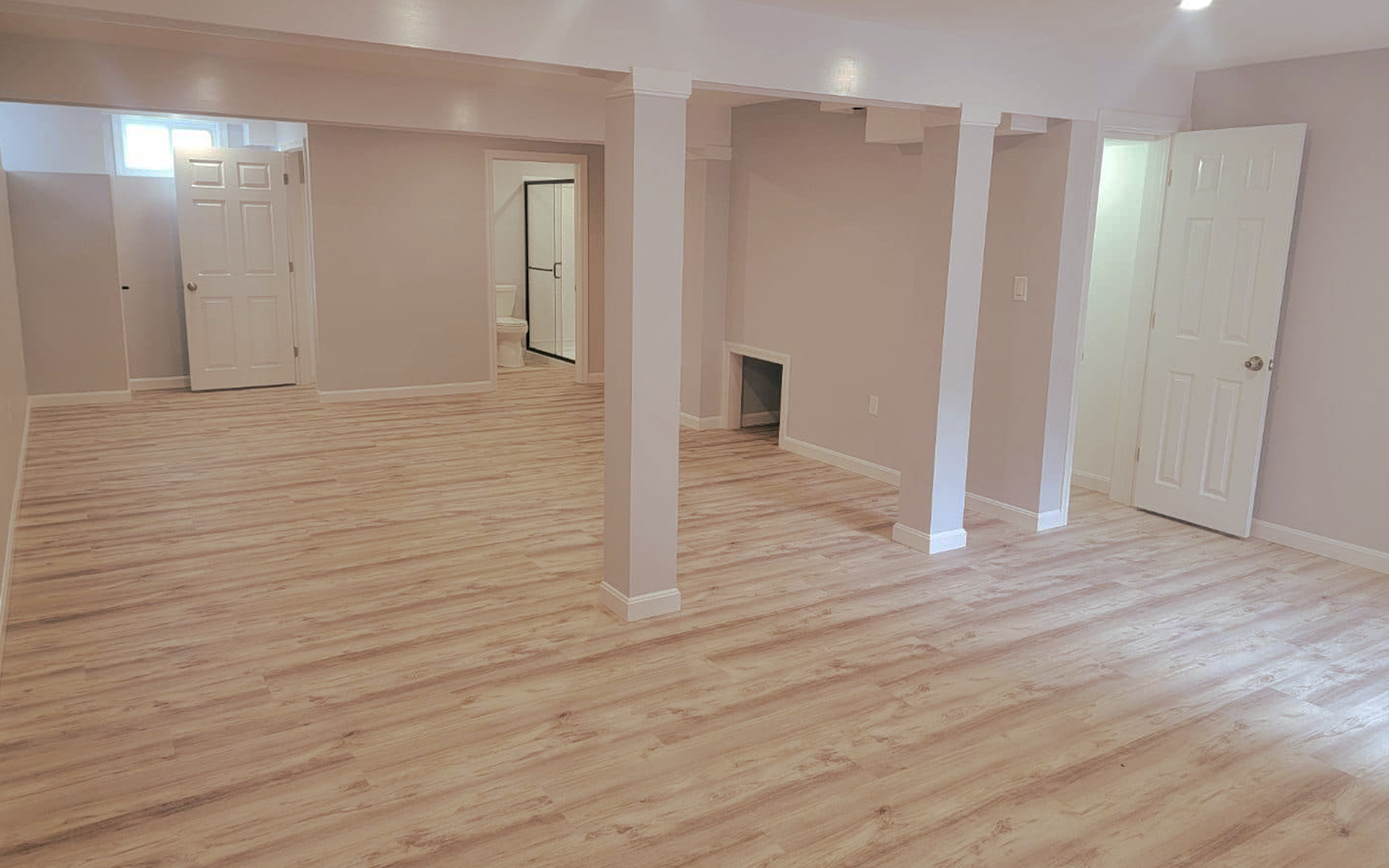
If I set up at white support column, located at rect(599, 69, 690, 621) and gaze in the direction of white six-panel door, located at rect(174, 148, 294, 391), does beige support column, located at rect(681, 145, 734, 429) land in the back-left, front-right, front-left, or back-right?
front-right

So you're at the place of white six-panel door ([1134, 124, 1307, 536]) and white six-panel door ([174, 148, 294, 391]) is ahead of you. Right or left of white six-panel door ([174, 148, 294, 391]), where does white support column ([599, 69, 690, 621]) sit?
left

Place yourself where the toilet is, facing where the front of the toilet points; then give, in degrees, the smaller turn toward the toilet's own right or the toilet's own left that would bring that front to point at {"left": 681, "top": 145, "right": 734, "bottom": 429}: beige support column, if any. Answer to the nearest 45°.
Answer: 0° — it already faces it

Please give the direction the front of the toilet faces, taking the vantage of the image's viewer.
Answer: facing the viewer and to the right of the viewer

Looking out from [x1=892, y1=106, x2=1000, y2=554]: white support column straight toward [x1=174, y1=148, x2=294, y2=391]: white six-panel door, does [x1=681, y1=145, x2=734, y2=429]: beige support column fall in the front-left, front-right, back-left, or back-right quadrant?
front-right

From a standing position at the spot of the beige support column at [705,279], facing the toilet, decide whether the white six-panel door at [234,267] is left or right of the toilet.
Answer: left

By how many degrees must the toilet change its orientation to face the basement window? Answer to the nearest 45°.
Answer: approximately 135° to its right

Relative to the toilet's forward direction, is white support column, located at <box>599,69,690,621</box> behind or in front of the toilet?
in front

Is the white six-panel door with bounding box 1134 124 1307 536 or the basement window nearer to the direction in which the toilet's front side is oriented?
the white six-panel door

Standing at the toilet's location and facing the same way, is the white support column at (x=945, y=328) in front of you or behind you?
in front

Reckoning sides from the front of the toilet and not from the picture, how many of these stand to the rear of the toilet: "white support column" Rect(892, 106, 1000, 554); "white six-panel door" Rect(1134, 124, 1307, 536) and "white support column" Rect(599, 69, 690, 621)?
0

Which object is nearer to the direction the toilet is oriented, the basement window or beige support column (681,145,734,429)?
the beige support column

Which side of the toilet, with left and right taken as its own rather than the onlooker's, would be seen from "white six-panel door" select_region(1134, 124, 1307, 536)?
front

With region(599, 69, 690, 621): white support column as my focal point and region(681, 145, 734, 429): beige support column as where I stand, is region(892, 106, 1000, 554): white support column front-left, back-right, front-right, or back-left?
front-left

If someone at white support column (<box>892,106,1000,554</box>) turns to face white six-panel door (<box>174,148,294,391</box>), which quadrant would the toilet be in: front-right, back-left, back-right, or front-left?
front-right

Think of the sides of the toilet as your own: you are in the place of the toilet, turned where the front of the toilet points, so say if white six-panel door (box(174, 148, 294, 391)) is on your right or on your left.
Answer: on your right

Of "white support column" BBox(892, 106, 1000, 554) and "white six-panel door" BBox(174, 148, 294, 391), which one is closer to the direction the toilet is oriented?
the white support column
